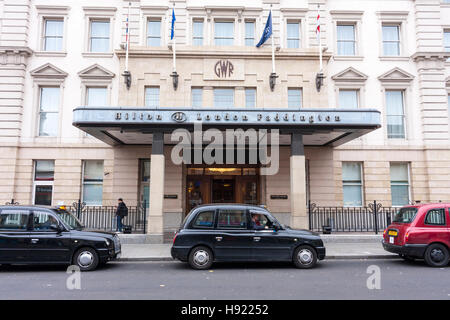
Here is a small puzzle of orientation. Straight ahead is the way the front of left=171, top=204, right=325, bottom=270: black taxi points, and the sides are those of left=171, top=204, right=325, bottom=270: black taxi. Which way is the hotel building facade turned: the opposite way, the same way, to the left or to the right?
to the right

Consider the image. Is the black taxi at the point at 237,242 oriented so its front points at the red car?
yes

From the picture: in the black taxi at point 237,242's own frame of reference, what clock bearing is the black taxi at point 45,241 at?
the black taxi at point 45,241 is roughly at 6 o'clock from the black taxi at point 237,242.

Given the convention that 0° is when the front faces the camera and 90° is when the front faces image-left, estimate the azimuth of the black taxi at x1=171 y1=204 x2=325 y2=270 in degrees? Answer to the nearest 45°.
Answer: approximately 270°

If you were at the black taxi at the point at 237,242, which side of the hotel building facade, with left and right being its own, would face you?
front

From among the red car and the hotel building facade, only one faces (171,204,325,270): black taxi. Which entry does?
the hotel building facade

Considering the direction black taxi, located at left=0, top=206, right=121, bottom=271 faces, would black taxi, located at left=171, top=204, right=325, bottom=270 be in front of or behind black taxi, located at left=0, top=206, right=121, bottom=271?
in front

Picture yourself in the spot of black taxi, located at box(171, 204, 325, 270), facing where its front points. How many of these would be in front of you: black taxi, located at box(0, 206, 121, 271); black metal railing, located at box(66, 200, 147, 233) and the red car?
1

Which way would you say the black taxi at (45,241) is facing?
to the viewer's right

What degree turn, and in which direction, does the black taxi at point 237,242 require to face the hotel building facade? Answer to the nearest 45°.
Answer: approximately 90° to its left

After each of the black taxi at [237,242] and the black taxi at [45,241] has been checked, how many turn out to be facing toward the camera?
0
